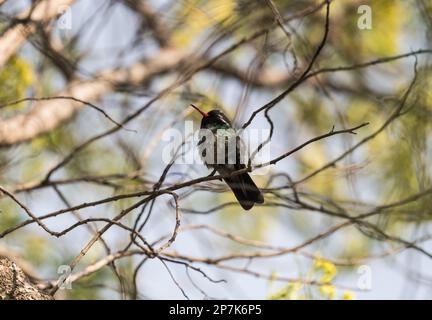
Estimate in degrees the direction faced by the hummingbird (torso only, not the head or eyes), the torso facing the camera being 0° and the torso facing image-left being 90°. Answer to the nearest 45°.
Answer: approximately 45°
